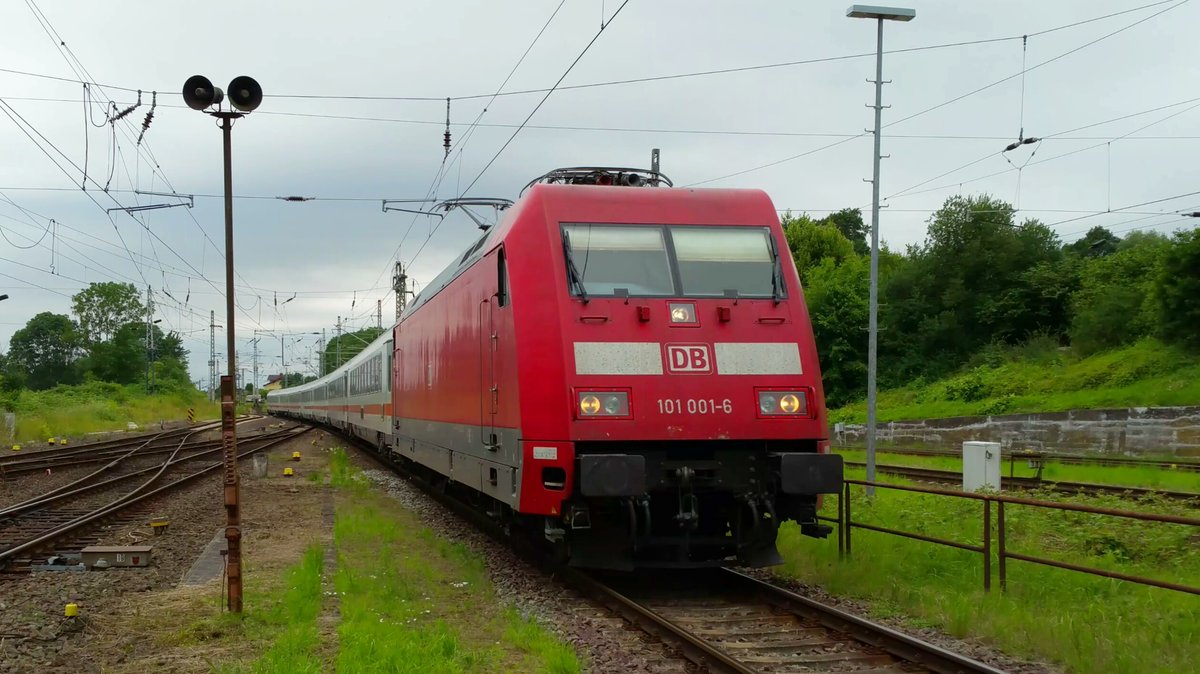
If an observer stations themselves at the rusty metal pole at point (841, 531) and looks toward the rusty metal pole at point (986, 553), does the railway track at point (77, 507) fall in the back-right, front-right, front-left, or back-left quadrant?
back-right

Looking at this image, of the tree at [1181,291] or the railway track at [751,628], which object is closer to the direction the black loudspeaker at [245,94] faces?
the railway track

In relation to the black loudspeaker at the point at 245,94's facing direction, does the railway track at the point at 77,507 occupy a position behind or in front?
behind

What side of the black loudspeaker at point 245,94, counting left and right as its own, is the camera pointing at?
front

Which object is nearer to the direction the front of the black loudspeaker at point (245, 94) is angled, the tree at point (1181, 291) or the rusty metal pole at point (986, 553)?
the rusty metal pole

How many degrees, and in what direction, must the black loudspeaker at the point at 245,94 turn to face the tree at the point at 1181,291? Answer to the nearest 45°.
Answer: approximately 135° to its left

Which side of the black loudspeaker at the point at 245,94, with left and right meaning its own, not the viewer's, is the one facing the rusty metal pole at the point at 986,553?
left

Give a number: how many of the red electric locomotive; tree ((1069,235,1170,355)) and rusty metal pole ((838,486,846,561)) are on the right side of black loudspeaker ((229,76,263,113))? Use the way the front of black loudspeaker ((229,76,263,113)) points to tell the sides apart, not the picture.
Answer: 0

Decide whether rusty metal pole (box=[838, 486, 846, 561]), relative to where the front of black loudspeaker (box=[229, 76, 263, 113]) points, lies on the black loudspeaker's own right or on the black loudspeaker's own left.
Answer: on the black loudspeaker's own left

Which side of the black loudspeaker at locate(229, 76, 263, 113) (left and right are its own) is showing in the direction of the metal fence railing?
left

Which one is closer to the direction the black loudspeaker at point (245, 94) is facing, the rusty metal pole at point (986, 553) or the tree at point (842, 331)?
the rusty metal pole
